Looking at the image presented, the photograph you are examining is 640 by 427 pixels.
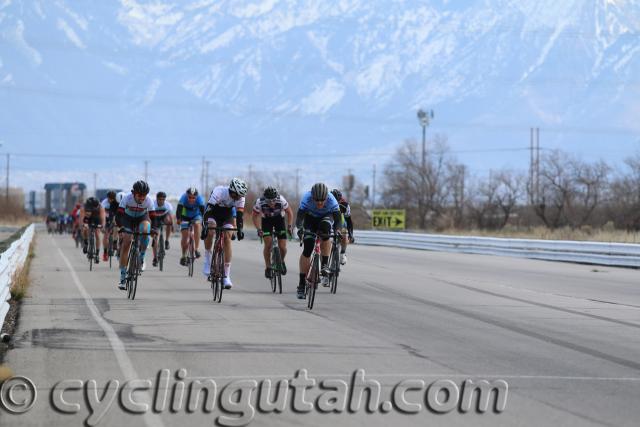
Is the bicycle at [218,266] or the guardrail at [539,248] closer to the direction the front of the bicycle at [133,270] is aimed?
the bicycle

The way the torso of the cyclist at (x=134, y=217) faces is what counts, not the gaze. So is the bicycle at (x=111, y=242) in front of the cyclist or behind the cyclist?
behind

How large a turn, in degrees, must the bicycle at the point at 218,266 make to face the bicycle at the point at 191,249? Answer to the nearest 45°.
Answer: approximately 180°

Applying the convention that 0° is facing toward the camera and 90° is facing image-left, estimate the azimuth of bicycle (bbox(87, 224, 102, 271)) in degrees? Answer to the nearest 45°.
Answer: approximately 0°

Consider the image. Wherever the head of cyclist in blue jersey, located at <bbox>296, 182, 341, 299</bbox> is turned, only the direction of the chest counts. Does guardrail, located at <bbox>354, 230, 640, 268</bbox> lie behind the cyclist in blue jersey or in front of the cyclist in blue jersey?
behind

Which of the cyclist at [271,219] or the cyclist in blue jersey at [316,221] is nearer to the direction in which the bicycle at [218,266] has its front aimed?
the cyclist in blue jersey
